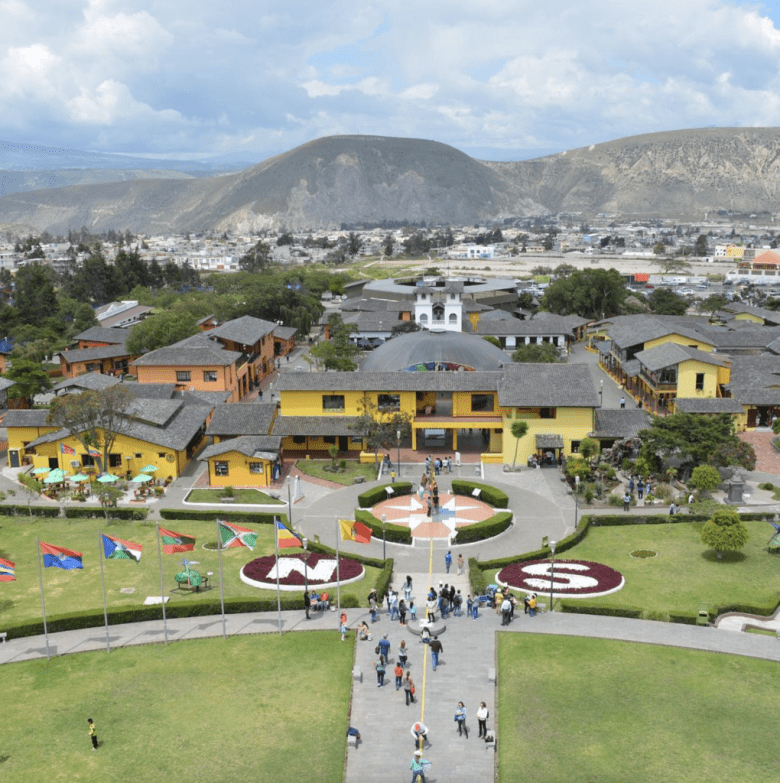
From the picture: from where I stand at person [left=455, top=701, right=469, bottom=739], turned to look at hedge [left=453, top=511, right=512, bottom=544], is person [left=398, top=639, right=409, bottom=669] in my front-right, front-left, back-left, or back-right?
front-left

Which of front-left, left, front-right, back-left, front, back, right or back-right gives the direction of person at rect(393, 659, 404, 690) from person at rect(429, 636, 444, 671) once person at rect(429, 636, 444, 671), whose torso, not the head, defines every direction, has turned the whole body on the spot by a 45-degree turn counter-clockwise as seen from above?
left

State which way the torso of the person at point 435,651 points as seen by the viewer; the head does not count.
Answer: away from the camera

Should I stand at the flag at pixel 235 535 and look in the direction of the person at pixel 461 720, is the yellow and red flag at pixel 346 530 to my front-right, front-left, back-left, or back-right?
front-left

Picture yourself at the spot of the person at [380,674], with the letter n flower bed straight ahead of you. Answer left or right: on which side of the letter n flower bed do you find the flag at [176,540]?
left

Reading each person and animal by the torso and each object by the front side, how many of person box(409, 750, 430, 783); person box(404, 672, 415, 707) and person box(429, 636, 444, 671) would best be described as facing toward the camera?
1

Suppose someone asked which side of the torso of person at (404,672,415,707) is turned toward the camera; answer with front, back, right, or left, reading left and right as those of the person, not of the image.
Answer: back

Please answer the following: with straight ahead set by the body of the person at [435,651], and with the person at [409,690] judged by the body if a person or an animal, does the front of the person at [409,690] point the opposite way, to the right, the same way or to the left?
the same way
